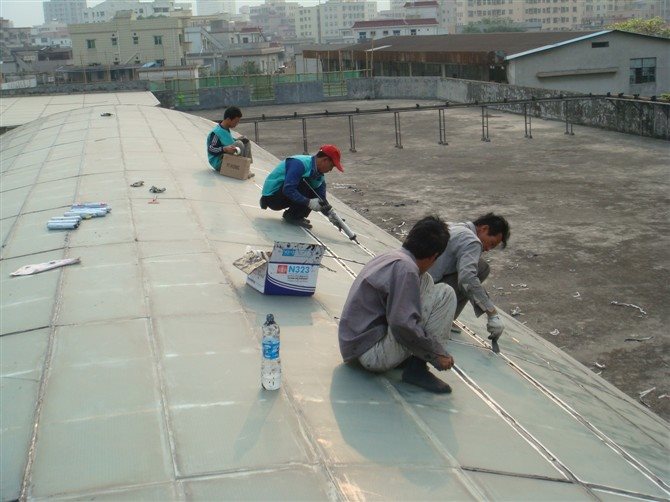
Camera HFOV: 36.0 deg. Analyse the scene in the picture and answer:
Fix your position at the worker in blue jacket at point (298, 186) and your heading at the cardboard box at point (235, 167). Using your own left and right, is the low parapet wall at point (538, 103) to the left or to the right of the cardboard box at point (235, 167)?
right

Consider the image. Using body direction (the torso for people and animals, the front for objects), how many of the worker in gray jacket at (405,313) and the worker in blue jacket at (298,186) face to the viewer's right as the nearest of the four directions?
2

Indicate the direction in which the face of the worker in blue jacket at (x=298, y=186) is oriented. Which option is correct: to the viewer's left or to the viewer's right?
to the viewer's right

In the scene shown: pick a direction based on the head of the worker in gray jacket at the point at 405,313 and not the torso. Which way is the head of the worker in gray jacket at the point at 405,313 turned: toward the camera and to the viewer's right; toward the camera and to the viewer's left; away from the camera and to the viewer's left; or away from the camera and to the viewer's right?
away from the camera and to the viewer's right

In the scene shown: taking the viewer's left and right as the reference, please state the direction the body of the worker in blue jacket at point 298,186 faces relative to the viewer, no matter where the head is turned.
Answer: facing to the right of the viewer

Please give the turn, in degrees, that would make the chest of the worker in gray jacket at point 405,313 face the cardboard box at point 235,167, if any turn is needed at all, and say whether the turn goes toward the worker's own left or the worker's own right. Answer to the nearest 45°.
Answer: approximately 90° to the worker's own left

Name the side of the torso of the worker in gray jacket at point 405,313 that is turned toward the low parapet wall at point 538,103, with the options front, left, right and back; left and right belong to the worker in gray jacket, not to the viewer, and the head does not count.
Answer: left

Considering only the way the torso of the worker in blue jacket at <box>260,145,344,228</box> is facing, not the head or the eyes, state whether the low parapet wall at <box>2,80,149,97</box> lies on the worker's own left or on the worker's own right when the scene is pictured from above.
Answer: on the worker's own left

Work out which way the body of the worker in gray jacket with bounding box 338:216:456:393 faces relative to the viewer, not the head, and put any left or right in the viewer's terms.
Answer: facing to the right of the viewer
